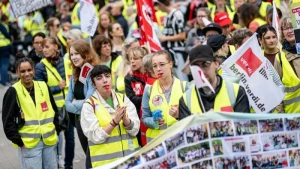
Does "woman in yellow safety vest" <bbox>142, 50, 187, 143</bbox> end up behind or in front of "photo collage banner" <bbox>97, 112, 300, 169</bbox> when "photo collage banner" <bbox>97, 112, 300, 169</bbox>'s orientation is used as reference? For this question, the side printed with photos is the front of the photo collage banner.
behind

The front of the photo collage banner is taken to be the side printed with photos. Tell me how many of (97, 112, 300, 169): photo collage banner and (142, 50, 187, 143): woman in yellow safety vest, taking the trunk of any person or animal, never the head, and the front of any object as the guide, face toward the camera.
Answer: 2

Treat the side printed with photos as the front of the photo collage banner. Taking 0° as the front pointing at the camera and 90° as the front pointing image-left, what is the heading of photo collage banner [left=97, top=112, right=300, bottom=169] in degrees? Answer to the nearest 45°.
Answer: approximately 0°
